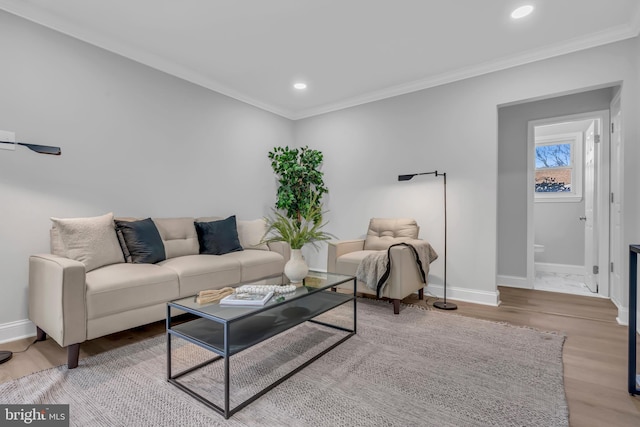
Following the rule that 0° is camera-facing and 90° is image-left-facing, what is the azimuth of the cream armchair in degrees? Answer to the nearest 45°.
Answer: approximately 45°

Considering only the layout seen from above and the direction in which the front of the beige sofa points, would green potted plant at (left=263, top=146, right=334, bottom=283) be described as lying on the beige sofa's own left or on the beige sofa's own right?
on the beige sofa's own left

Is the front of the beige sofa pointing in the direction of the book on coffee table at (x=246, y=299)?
yes

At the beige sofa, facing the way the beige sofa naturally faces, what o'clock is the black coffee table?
The black coffee table is roughly at 12 o'clock from the beige sofa.

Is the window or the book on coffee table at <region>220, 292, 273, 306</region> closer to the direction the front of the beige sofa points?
the book on coffee table

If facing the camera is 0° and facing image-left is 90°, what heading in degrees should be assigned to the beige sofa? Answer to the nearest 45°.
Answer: approximately 315°
